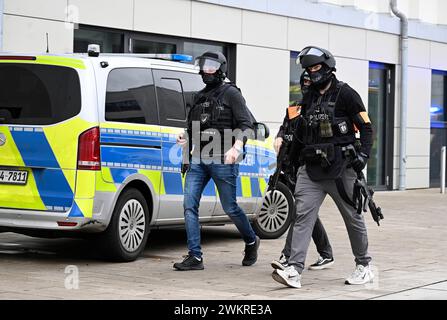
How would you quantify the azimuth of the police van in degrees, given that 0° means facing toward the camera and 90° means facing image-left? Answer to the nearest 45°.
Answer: approximately 225°
